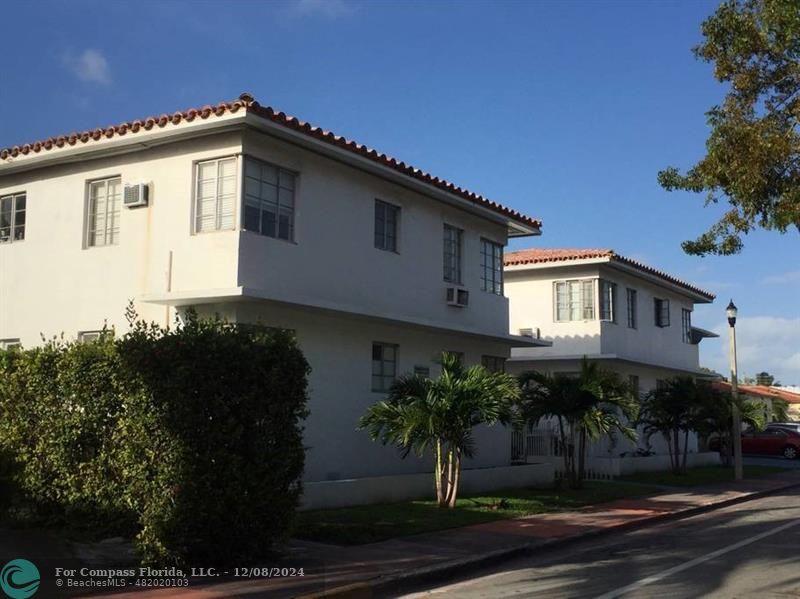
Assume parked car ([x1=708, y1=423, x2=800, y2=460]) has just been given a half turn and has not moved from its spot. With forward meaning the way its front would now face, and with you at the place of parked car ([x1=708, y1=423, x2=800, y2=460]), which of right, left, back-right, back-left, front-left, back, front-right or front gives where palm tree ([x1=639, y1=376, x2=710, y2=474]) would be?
right

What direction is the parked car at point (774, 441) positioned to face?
to the viewer's left

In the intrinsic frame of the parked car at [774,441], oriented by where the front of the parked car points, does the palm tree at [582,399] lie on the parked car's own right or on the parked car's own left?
on the parked car's own left

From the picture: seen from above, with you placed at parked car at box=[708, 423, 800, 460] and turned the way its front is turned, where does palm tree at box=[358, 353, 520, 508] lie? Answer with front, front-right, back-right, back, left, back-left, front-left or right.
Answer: left
